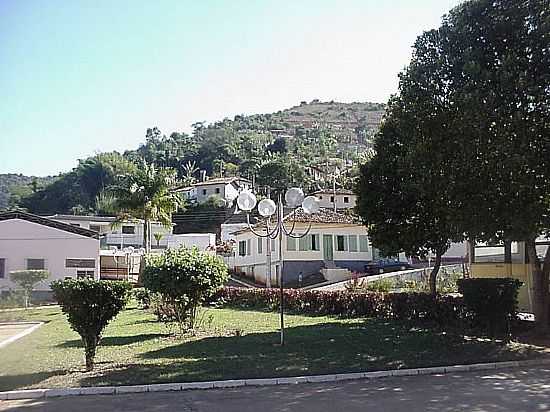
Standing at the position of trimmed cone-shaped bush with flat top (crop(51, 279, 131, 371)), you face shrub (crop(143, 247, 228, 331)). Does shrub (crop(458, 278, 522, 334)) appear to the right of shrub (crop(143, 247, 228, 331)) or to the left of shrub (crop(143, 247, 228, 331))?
right

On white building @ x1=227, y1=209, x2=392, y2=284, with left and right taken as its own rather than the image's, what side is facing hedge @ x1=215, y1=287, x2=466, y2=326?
front

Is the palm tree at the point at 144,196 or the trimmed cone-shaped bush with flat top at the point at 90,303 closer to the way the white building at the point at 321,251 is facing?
the trimmed cone-shaped bush with flat top

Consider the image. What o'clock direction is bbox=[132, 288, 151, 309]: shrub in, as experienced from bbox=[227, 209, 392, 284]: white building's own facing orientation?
The shrub is roughly at 1 o'clock from the white building.

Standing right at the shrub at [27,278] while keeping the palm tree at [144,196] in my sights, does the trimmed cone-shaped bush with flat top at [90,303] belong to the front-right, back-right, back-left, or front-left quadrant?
back-right

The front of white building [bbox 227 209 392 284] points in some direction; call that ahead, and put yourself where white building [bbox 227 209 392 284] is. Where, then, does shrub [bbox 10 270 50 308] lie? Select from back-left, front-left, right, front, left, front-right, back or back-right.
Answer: front-right

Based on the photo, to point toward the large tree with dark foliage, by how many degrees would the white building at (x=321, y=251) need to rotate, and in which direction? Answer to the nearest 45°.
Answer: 0° — it already faces it

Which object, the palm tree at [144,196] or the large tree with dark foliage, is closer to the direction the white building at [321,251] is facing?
the large tree with dark foliage

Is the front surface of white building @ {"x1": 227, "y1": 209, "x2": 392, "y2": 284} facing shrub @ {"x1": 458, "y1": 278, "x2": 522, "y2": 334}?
yes

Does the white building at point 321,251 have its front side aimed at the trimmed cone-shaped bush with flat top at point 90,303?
yes

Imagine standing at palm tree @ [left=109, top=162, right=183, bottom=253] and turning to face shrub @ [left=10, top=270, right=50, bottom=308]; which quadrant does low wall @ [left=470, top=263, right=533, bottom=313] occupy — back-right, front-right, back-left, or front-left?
front-left

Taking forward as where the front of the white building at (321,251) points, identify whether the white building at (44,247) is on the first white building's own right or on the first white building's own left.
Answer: on the first white building's own right

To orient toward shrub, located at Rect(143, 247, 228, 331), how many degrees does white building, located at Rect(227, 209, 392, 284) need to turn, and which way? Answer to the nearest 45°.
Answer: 0° — it already faces it

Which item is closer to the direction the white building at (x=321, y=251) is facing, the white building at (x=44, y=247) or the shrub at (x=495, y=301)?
the shrub

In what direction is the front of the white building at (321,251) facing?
toward the camera

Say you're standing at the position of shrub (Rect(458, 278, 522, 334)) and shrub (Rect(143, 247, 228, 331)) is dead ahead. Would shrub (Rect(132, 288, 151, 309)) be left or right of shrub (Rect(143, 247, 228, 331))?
right
